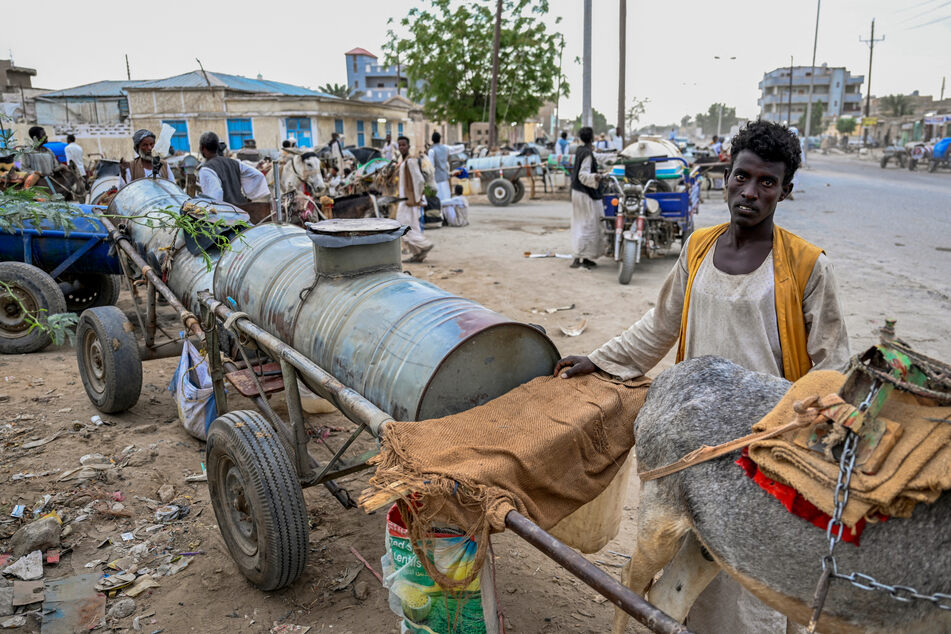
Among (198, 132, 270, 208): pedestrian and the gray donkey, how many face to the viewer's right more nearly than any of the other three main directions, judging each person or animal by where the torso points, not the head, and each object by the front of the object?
1

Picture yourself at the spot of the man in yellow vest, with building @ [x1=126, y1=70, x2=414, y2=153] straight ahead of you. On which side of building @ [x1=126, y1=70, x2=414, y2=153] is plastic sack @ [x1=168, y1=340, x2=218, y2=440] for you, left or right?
left

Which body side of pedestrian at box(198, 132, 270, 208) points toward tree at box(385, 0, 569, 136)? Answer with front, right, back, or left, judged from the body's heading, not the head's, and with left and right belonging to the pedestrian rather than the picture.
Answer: right

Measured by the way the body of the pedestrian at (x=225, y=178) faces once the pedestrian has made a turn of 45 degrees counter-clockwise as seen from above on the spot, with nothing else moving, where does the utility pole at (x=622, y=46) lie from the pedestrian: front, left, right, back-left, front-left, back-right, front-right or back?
back-right

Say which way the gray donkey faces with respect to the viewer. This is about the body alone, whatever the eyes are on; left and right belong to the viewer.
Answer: facing to the right of the viewer

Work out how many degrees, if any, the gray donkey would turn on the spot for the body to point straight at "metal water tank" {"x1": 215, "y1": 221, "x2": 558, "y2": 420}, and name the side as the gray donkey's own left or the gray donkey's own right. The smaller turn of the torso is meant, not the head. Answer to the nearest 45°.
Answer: approximately 135° to the gray donkey's own left

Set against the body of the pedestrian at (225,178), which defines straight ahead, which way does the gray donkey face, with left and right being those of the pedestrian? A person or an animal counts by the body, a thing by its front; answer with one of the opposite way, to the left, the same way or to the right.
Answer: the opposite way

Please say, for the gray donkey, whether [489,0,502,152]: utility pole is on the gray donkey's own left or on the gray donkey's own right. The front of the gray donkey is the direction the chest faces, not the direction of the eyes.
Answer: on the gray donkey's own left

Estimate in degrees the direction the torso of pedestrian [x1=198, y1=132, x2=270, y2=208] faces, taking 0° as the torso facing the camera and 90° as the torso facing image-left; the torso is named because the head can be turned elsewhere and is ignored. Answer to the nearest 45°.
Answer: approximately 135°

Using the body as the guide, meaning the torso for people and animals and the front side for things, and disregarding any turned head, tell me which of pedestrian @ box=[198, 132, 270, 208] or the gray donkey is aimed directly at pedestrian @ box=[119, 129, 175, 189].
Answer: pedestrian @ box=[198, 132, 270, 208]

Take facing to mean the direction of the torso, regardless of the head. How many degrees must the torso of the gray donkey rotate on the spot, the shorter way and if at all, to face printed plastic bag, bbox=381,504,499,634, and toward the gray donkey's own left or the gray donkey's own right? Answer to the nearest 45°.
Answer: approximately 180°

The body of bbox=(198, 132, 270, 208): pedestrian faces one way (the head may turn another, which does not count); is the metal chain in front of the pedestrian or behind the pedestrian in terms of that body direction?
behind
